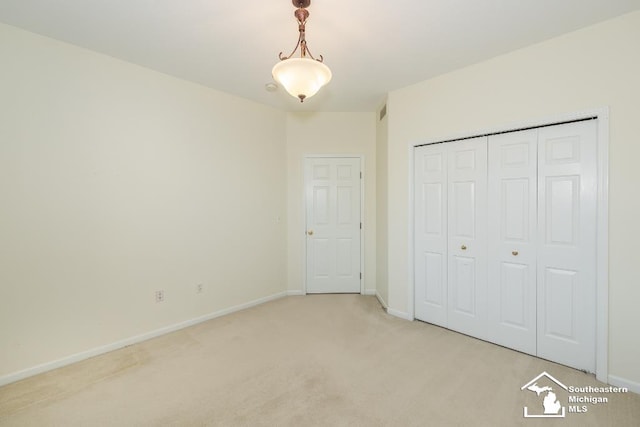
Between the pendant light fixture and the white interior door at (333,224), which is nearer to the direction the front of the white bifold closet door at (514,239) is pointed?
the pendant light fixture

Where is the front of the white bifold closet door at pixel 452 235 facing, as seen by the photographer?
facing the viewer and to the left of the viewer

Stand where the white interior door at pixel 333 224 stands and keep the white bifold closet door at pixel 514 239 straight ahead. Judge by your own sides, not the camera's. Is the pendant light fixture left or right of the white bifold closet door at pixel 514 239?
right

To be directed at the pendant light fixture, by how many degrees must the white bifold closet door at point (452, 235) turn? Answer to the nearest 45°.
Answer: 0° — it already faces it

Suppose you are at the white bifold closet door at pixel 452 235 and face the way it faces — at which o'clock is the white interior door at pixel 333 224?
The white interior door is roughly at 2 o'clock from the white bifold closet door.
